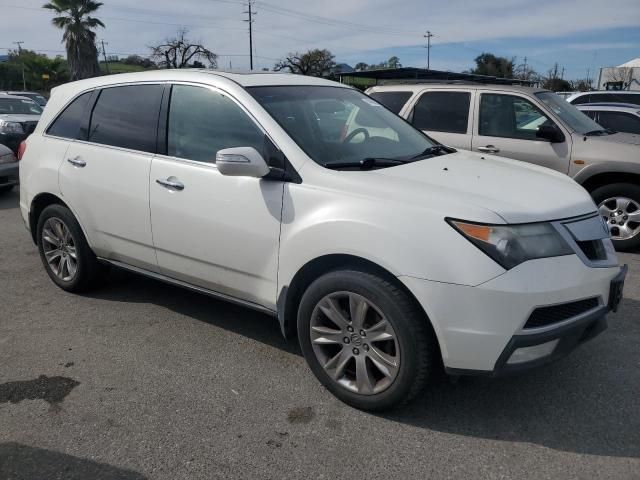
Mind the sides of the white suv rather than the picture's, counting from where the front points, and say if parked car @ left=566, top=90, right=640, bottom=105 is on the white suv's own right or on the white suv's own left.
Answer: on the white suv's own left

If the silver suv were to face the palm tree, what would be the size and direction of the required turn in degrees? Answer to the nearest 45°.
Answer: approximately 135° to its left

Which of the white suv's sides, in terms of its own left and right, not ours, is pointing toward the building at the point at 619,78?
left

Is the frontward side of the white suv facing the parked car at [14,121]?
no

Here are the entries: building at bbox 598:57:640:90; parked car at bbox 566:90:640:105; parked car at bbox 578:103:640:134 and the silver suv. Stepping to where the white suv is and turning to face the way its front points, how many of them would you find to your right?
0

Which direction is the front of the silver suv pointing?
to the viewer's right

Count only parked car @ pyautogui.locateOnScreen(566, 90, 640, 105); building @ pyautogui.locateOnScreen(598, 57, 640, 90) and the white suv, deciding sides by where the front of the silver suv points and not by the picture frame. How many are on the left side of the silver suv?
2

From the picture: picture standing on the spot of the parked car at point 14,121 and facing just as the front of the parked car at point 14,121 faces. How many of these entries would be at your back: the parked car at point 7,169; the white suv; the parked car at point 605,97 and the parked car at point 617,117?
0

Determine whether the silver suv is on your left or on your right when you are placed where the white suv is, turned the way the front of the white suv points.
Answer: on your left

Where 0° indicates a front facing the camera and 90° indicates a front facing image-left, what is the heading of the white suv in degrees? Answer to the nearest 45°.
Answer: approximately 315°

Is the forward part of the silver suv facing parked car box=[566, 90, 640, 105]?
no

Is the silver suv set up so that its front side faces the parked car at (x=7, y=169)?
no
